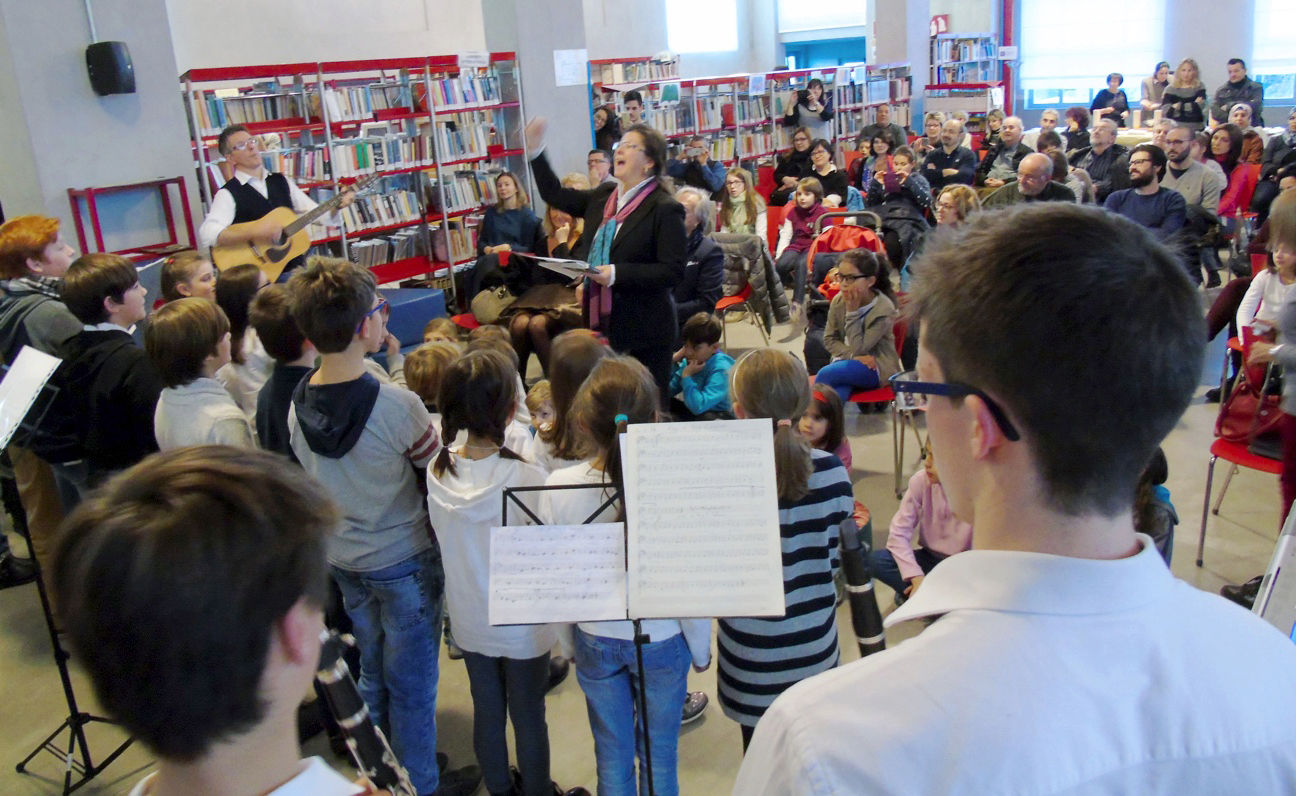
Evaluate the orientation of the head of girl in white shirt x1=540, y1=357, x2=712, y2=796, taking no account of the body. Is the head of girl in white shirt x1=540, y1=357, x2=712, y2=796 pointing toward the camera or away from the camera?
away from the camera

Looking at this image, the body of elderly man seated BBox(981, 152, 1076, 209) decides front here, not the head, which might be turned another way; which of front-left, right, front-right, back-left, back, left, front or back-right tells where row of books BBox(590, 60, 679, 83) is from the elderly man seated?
right

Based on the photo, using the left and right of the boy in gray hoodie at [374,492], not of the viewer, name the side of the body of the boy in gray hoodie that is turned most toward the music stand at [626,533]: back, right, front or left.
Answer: right

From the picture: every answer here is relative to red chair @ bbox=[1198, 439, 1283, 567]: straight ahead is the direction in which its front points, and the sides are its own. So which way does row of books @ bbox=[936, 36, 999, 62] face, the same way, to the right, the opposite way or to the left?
to the left

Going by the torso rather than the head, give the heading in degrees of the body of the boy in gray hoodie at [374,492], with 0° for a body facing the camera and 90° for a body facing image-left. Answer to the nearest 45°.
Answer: approximately 225°

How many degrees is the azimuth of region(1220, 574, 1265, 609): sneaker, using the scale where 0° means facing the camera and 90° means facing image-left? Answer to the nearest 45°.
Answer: approximately 90°

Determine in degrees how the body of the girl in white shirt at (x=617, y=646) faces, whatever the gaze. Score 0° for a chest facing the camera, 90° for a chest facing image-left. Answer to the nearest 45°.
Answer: approximately 180°

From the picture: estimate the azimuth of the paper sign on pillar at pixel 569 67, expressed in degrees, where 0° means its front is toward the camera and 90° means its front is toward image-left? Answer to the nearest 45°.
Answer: approximately 0°

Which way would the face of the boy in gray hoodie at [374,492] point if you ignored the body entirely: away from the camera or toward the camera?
away from the camera

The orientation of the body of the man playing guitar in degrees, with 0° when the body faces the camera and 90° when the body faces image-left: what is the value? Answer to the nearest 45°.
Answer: approximately 315°
